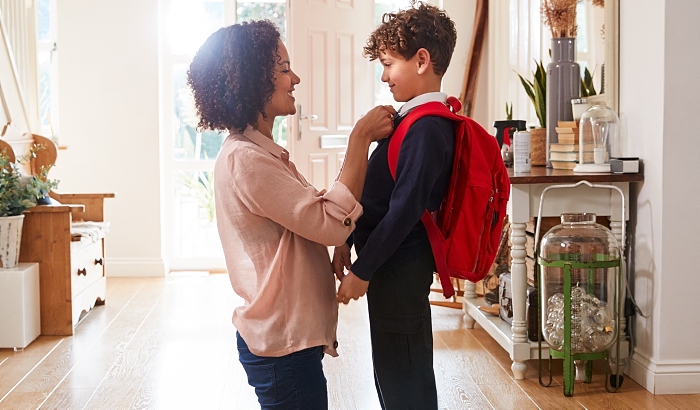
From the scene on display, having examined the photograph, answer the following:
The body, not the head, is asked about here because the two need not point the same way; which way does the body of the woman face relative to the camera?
to the viewer's right

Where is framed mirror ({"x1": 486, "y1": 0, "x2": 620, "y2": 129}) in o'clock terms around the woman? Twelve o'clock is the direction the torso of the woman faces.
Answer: The framed mirror is roughly at 10 o'clock from the woman.

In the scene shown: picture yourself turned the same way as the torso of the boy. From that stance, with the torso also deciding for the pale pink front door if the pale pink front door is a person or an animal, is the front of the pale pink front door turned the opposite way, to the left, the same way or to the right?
to the left

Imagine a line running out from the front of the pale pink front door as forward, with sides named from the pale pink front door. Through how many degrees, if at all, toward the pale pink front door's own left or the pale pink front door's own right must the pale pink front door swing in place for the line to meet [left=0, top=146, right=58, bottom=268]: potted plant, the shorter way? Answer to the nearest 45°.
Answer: approximately 45° to the pale pink front door's own right

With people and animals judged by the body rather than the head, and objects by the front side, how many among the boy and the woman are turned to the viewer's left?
1

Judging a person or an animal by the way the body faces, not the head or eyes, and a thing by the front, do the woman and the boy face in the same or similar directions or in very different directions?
very different directions

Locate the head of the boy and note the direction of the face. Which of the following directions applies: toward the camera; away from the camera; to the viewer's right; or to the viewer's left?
to the viewer's left

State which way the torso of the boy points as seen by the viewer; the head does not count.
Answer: to the viewer's left
